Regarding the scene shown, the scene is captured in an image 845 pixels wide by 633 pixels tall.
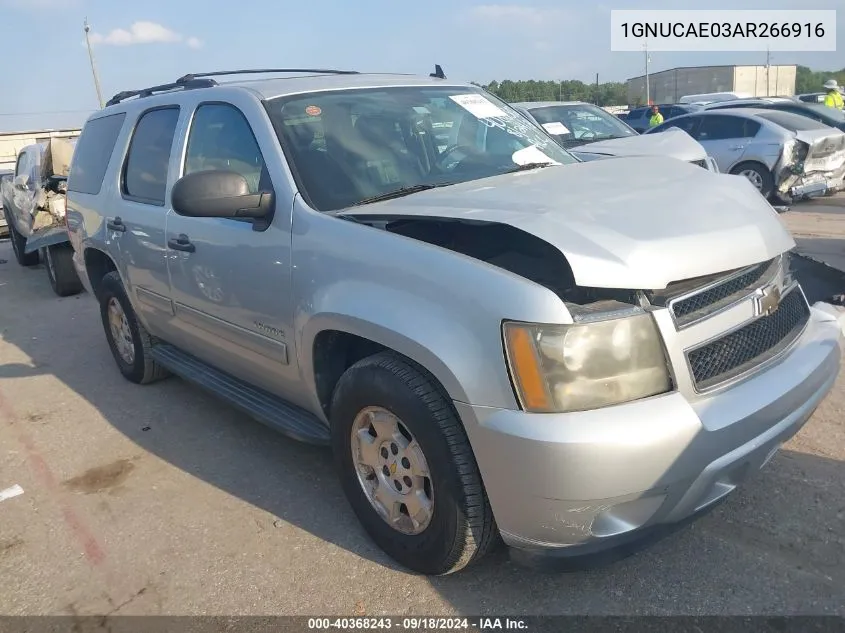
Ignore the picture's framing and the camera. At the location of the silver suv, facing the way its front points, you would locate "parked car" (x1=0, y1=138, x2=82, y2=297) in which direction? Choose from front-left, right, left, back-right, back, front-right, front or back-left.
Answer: back

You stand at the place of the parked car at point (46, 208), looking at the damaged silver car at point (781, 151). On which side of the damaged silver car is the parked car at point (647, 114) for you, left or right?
left

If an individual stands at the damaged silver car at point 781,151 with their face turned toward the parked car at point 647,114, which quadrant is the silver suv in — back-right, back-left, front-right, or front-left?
back-left

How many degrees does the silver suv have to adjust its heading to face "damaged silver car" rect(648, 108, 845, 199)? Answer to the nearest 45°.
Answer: approximately 90° to its left

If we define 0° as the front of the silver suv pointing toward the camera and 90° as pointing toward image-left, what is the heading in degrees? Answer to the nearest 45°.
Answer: approximately 315°

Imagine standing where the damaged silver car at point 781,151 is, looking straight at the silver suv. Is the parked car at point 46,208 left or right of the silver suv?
right

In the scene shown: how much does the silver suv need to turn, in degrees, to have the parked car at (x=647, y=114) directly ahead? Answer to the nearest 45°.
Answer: approximately 135° to its left

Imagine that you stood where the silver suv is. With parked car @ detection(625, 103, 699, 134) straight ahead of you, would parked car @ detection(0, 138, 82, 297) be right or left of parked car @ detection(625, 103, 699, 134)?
left
